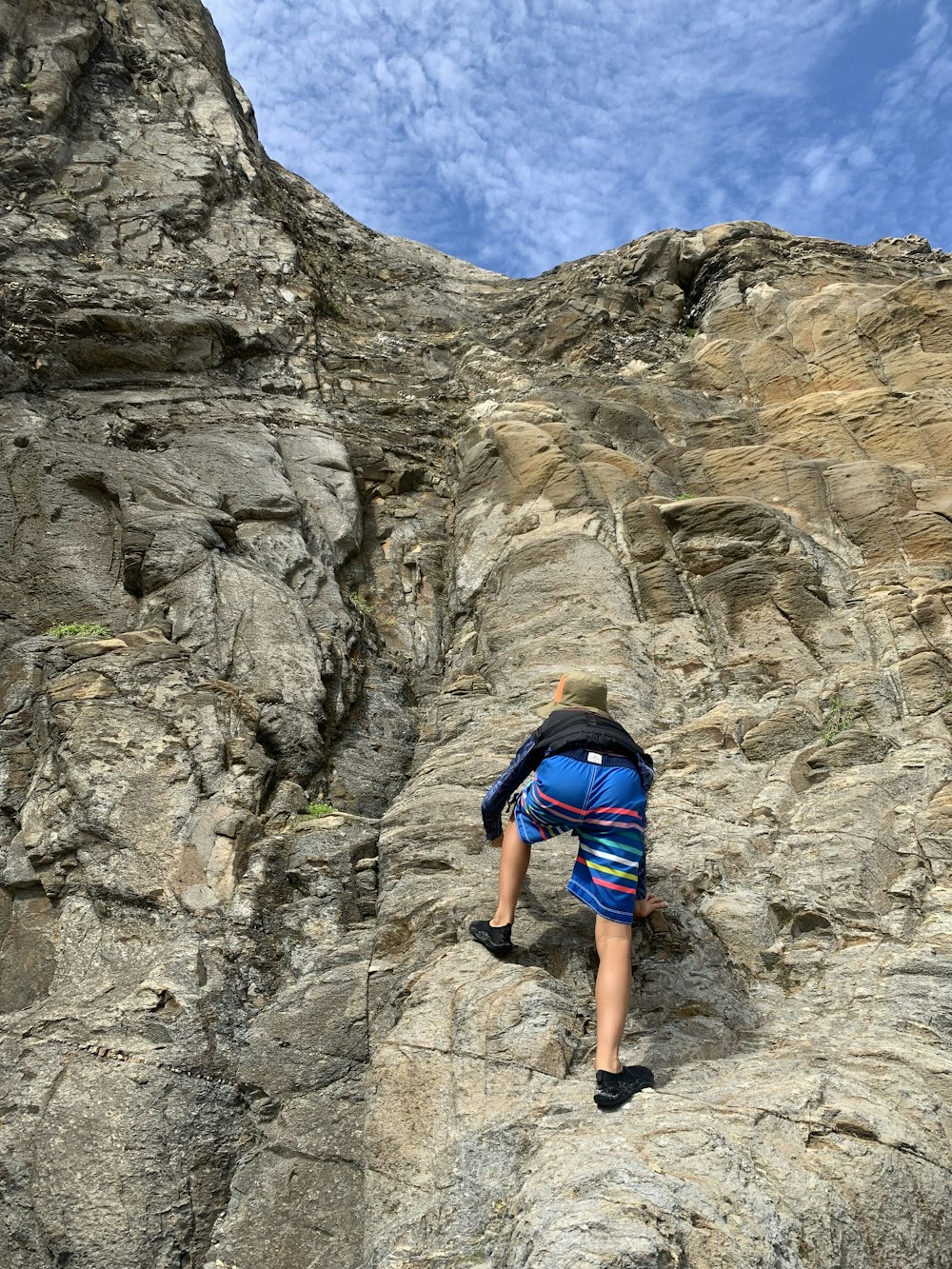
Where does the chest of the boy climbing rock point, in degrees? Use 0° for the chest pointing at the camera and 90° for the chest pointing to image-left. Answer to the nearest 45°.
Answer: approximately 180°

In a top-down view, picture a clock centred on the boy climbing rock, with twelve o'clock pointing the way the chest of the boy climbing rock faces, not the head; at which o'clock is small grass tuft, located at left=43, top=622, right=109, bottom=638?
The small grass tuft is roughly at 10 o'clock from the boy climbing rock.
